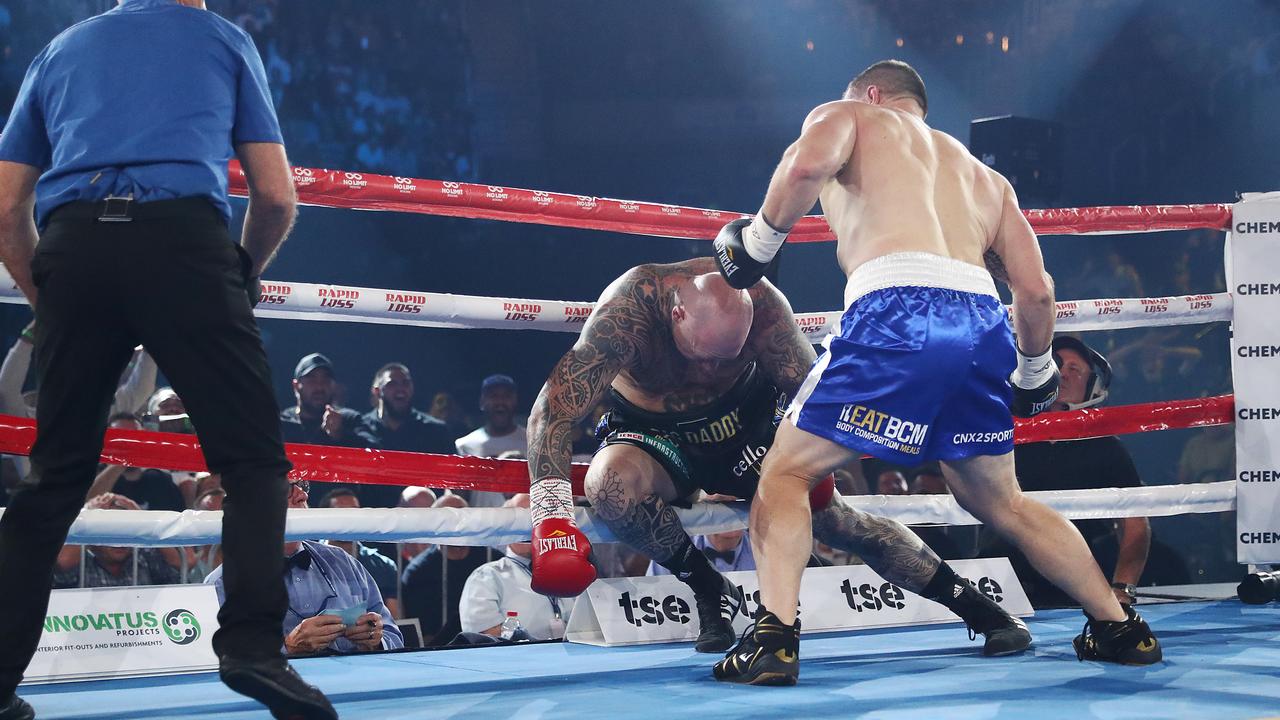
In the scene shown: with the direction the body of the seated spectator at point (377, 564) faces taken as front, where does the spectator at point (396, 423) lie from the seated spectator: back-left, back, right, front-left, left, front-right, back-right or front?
back

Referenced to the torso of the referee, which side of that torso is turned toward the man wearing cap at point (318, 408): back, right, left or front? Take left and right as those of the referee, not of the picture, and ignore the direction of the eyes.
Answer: front

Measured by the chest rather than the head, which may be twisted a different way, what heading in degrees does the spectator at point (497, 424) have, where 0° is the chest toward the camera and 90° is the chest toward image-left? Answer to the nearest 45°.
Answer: approximately 0°

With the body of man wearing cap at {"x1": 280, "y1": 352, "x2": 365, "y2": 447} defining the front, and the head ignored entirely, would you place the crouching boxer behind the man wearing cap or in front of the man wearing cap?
in front

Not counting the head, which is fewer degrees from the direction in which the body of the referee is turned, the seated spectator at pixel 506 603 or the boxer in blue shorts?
the seated spectator

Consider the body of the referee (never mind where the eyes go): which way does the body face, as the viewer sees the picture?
away from the camera

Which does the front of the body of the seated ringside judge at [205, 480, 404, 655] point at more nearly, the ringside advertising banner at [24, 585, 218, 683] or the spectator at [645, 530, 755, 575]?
the ringside advertising banner

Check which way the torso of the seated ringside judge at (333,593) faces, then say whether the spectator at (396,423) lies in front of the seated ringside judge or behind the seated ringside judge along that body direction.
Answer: behind

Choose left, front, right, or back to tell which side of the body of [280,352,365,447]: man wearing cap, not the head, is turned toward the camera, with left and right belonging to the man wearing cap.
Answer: front

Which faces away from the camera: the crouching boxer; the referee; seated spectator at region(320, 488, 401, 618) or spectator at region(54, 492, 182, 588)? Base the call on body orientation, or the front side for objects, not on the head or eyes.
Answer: the referee

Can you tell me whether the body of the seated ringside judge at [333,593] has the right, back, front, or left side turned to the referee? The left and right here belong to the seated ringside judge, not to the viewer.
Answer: front

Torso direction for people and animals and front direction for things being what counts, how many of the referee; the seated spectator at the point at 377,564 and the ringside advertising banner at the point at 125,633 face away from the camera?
1

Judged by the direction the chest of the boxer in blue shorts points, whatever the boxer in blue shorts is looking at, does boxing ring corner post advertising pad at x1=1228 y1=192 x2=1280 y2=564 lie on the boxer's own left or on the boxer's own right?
on the boxer's own right
